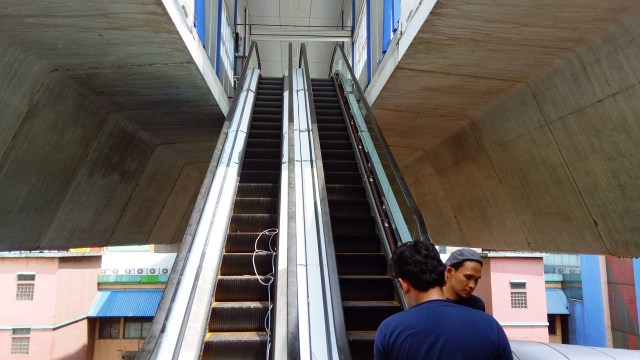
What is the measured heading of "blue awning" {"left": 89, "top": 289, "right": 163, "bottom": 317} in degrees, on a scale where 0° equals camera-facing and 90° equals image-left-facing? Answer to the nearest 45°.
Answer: approximately 0°

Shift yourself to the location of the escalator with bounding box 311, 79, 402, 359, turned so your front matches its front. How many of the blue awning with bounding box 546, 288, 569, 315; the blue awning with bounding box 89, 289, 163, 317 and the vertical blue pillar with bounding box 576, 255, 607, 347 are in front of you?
0

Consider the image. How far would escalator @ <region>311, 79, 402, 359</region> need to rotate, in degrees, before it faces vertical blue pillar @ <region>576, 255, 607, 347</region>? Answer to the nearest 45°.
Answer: approximately 135° to its left

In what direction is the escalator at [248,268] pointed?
toward the camera

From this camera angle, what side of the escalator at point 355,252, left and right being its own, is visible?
front

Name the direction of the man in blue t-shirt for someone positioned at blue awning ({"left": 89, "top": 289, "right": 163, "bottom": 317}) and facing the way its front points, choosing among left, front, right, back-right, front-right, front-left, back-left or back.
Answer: front

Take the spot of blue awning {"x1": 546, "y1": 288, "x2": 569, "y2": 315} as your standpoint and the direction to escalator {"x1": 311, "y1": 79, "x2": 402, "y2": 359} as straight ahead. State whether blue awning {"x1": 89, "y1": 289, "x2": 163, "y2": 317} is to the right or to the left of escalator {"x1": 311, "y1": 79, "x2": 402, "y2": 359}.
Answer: right

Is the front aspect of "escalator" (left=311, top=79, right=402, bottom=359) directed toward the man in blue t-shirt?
yes

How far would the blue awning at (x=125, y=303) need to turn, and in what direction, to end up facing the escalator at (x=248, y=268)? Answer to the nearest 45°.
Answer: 0° — it already faces it

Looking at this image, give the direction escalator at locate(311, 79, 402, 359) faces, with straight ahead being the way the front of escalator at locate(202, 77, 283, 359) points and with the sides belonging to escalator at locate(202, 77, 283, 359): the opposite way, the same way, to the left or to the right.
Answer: the same way

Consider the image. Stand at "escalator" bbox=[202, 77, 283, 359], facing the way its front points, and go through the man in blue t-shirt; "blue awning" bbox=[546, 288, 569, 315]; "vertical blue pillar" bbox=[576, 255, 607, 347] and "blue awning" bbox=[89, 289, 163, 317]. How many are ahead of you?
1

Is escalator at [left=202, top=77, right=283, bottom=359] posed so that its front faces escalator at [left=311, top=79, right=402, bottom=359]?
no

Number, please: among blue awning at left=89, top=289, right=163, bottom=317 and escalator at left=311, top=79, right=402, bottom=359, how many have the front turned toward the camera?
2

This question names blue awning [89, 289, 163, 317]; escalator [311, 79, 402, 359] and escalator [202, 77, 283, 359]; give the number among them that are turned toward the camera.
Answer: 3

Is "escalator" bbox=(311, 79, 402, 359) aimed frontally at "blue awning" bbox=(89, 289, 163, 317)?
no

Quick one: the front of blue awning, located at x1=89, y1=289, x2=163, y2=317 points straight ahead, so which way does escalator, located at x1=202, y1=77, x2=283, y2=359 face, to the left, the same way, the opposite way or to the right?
the same way

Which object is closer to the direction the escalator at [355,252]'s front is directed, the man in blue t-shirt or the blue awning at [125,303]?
the man in blue t-shirt

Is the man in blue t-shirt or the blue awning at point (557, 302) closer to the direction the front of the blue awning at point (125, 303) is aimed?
the man in blue t-shirt

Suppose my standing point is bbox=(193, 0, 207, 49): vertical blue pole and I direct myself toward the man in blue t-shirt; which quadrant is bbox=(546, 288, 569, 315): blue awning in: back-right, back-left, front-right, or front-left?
back-left

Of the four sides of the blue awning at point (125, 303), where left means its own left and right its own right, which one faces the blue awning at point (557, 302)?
left
